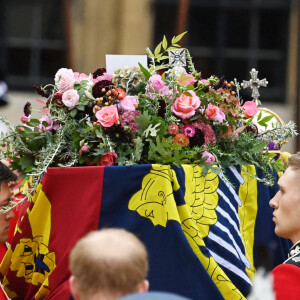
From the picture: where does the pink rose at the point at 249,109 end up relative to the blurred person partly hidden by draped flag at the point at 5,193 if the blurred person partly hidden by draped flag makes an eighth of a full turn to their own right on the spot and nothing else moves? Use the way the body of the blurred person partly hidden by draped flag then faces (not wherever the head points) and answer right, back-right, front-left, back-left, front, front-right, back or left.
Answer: front-left

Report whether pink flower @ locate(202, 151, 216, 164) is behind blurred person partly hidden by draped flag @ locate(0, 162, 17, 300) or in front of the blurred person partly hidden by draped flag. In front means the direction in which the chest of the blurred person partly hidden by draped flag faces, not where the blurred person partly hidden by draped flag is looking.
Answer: in front

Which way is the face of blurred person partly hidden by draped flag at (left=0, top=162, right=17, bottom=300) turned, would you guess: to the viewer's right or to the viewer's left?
to the viewer's right

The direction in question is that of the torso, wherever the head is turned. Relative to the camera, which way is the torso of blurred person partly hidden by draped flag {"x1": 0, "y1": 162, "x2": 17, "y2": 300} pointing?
to the viewer's right
